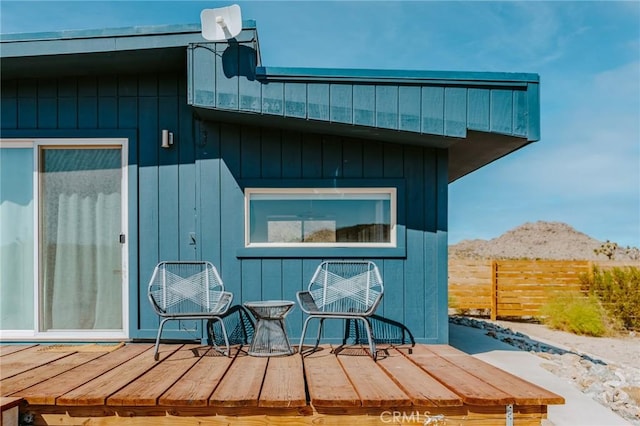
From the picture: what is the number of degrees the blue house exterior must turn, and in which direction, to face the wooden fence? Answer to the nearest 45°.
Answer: approximately 135° to its left

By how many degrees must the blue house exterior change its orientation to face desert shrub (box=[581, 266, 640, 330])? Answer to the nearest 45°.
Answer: approximately 135° to its left

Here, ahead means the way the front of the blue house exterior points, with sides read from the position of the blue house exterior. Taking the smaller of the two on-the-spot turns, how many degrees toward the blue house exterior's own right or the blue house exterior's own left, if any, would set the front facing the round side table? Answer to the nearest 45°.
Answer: approximately 45° to the blue house exterior's own left

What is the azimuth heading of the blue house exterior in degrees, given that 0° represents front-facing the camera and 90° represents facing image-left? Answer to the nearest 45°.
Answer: approximately 0°

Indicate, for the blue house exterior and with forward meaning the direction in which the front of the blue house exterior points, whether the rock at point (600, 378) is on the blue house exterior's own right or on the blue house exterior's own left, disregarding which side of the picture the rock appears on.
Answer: on the blue house exterior's own left

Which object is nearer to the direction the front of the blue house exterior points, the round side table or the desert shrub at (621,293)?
the round side table
